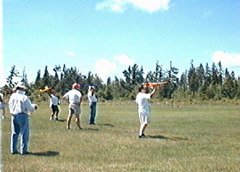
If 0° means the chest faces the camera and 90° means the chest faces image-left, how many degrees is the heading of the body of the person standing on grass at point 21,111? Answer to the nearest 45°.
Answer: approximately 225°
